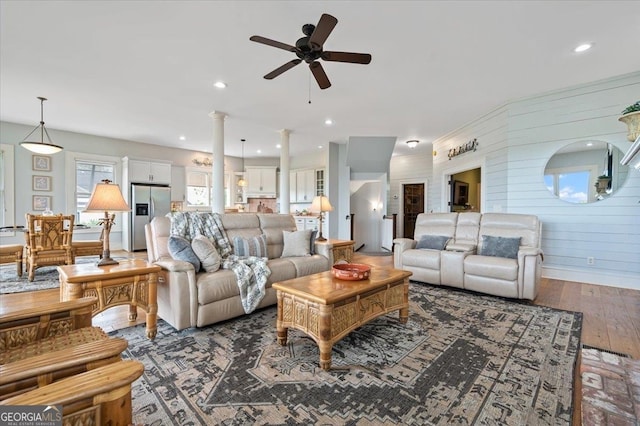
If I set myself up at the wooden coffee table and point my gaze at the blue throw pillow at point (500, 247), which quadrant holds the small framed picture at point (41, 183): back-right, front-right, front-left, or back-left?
back-left

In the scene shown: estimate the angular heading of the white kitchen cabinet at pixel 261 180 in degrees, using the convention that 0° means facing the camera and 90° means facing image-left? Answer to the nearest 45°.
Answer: approximately 0°

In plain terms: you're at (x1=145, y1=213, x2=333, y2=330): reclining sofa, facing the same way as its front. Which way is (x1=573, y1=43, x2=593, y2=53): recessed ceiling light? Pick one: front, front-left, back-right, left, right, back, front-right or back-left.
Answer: front-left

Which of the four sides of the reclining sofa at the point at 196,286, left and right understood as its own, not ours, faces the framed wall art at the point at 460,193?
left

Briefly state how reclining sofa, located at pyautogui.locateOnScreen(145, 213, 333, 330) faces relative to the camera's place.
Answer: facing the viewer and to the right of the viewer

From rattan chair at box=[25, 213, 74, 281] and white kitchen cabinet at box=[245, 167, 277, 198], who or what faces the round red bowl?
the white kitchen cabinet

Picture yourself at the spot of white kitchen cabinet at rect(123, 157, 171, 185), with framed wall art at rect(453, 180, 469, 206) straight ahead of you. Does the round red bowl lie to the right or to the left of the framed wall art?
right

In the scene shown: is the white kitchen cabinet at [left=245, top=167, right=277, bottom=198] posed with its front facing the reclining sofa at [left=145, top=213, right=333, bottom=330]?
yes

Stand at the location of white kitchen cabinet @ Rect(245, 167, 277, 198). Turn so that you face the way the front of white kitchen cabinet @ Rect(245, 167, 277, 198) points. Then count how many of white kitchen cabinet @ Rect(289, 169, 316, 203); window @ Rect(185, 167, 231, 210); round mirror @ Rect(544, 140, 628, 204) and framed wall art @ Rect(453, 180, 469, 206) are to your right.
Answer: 1

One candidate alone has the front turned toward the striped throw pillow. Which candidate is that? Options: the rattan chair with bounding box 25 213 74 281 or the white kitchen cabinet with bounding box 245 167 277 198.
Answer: the white kitchen cabinet
